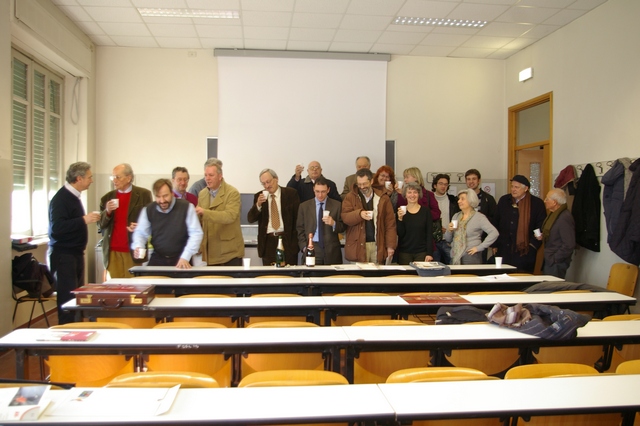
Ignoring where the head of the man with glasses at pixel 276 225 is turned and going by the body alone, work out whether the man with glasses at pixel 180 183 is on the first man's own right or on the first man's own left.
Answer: on the first man's own right

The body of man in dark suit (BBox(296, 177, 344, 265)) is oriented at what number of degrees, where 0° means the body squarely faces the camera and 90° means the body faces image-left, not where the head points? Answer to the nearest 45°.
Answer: approximately 0°

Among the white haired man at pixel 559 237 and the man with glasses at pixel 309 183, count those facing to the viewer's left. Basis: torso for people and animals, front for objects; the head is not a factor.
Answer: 1

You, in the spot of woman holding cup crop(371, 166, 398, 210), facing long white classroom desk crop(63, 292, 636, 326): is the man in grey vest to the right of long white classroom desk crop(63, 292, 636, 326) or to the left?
right

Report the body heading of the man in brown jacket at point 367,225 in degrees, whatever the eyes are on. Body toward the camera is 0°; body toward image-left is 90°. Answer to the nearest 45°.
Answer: approximately 0°
